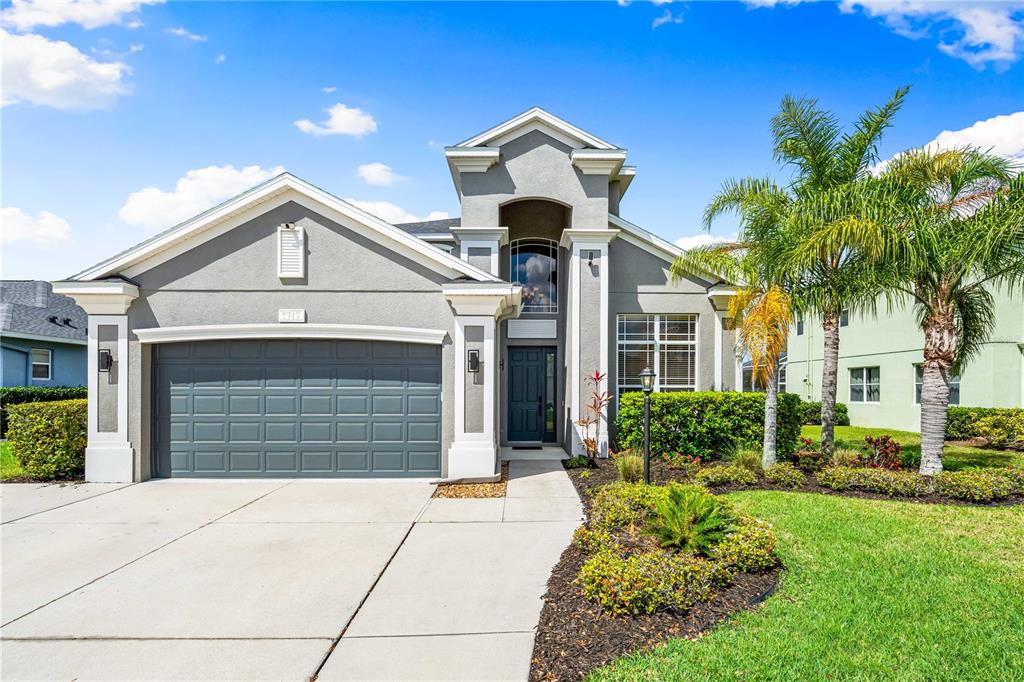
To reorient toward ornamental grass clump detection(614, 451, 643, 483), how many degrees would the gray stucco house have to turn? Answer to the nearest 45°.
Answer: approximately 90° to its left

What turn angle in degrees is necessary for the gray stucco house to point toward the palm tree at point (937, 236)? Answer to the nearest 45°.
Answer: approximately 90° to its left

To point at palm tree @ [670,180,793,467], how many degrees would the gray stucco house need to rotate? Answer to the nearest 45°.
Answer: approximately 90° to its left

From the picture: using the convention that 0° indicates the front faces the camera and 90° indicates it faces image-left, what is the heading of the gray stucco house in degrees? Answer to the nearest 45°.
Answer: approximately 0°

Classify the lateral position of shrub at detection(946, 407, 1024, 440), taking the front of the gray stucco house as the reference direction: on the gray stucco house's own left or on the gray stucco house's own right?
on the gray stucco house's own left

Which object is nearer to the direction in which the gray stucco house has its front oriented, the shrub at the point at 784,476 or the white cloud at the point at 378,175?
the shrub

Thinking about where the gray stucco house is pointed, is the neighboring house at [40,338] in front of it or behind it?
behind

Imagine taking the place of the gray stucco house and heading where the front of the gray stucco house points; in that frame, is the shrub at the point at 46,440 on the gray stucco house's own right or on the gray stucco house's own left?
on the gray stucco house's own right

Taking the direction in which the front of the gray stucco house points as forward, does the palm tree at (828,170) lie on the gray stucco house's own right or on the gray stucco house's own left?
on the gray stucco house's own left
